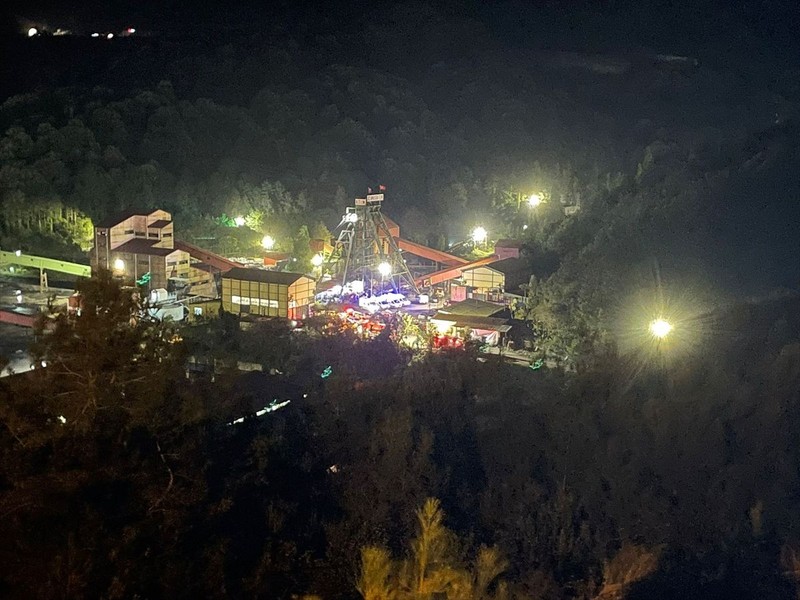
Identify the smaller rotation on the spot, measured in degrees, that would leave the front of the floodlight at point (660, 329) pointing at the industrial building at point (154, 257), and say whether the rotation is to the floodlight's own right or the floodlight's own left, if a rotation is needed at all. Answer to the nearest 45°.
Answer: approximately 90° to the floodlight's own right

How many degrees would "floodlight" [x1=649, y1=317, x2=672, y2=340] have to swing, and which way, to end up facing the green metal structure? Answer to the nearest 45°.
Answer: approximately 90° to its right

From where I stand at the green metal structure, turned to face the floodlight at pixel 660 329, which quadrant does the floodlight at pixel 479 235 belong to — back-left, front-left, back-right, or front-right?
front-left

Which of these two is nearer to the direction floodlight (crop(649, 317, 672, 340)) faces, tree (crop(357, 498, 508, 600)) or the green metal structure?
the tree

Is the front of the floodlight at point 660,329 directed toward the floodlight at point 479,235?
no

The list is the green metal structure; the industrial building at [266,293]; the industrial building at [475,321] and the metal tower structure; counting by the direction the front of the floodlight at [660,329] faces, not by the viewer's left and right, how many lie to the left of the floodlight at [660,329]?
0

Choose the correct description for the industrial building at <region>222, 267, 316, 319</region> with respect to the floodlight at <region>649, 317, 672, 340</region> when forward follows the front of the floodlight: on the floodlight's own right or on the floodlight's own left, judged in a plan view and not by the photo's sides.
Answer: on the floodlight's own right

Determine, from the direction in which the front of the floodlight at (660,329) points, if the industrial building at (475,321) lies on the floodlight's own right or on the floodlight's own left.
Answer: on the floodlight's own right

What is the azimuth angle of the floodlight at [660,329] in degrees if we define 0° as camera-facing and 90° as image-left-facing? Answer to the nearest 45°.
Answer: approximately 0°

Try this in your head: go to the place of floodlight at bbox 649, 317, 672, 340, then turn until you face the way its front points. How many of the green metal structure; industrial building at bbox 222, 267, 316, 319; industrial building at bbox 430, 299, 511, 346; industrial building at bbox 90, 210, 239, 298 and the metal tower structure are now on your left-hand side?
0

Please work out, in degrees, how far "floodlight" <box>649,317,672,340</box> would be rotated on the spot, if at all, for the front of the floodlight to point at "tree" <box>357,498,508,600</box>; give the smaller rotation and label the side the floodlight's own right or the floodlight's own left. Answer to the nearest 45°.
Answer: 0° — it already faces it
